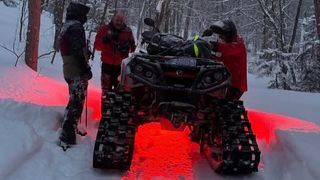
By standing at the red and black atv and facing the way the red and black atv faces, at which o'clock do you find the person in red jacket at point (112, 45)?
The person in red jacket is roughly at 5 o'clock from the red and black atv.

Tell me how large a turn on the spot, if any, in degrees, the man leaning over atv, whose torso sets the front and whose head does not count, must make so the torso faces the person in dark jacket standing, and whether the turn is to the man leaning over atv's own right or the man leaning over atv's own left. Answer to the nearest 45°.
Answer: approximately 45° to the man leaning over atv's own left

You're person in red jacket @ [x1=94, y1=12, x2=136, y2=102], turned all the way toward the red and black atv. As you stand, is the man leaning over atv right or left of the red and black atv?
left

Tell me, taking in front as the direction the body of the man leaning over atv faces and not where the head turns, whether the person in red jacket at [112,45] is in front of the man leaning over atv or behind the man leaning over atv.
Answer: in front

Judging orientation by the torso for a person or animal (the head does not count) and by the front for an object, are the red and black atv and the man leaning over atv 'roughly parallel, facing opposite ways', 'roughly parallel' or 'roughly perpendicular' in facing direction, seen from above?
roughly perpendicular

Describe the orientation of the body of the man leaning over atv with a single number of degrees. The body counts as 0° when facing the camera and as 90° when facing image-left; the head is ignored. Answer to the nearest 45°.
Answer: approximately 90°

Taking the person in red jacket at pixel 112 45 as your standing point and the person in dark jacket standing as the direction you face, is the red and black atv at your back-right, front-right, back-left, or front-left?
front-left

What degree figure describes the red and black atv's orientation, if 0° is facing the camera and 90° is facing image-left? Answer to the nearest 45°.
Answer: approximately 0°

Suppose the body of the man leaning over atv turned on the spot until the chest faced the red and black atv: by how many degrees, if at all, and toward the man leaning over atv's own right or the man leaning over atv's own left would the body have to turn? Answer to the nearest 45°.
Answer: approximately 45° to the man leaning over atv's own left

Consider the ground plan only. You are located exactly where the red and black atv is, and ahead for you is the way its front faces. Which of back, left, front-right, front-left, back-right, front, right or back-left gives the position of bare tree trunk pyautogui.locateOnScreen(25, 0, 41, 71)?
back-right

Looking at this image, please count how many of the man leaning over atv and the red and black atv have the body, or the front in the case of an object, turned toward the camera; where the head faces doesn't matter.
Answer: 1
